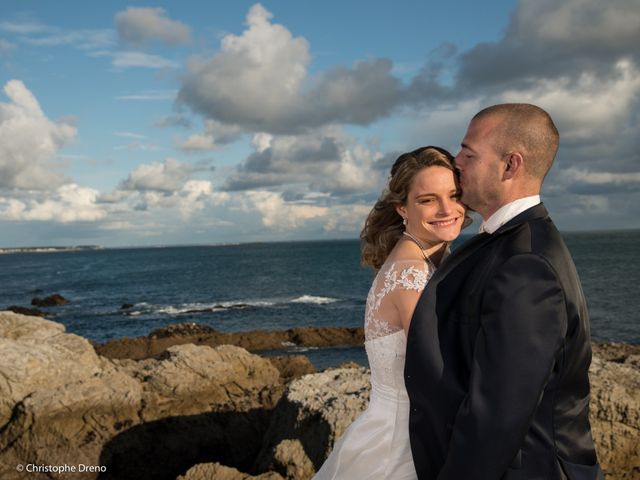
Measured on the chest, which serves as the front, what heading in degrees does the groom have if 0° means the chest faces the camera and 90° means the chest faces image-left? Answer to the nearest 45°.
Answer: approximately 90°

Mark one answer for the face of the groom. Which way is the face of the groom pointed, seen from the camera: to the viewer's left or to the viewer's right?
to the viewer's left

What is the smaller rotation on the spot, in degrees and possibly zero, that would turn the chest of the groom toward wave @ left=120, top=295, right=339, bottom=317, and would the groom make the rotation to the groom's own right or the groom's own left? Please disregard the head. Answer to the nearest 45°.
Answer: approximately 45° to the groom's own right

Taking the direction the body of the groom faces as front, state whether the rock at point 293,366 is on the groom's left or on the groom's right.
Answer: on the groom's right

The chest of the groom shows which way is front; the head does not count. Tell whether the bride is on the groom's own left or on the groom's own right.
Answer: on the groom's own right

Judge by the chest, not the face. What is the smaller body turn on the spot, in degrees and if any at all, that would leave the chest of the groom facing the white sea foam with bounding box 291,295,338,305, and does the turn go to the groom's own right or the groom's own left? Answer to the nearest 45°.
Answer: approximately 90° to the groom's own right
